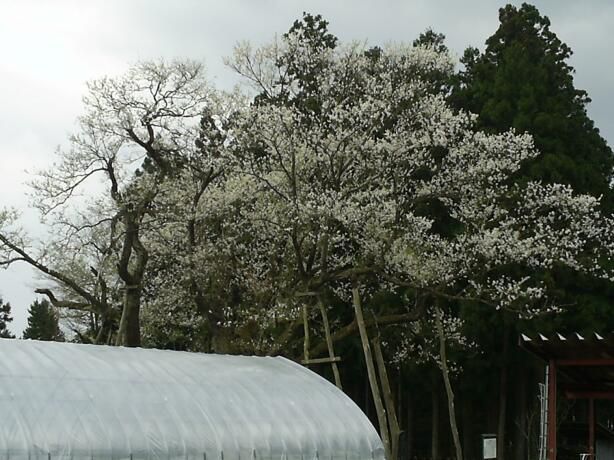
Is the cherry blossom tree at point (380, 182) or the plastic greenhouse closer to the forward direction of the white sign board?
the plastic greenhouse

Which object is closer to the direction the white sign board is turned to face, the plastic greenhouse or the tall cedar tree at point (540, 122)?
the plastic greenhouse

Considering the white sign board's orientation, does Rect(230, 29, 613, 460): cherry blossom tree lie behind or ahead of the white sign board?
behind

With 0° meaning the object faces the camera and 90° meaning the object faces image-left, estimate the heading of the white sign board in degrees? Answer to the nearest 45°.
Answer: approximately 0°

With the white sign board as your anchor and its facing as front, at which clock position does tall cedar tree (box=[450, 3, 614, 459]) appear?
The tall cedar tree is roughly at 6 o'clock from the white sign board.

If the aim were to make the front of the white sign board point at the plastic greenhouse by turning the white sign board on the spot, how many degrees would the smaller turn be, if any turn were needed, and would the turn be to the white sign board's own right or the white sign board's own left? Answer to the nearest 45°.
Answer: approximately 90° to the white sign board's own right

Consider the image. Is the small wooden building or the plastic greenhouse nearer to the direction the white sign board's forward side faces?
the plastic greenhouse
